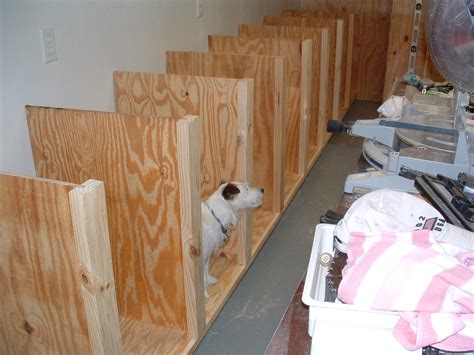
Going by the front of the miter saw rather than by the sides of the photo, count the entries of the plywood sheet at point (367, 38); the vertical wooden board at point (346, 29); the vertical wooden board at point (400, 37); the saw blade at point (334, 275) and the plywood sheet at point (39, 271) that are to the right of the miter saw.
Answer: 3

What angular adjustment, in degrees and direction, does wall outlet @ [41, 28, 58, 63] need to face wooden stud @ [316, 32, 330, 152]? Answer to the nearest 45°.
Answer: approximately 90° to its left

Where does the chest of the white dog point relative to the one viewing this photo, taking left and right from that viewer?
facing to the right of the viewer

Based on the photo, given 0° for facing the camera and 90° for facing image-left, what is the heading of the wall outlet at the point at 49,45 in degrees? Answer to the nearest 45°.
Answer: approximately 315°

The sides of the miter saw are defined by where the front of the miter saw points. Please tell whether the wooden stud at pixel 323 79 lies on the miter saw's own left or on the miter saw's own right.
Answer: on the miter saw's own right

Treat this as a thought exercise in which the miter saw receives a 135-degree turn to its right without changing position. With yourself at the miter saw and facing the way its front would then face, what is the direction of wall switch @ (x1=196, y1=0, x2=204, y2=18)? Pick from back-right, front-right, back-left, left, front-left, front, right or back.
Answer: left

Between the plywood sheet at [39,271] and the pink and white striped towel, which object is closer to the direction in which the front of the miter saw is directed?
the plywood sheet

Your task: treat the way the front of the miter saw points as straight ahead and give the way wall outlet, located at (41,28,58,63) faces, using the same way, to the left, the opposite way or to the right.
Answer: the opposite way

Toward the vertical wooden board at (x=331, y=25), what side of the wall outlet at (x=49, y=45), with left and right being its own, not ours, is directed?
left

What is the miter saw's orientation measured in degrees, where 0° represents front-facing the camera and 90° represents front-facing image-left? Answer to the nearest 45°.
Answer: approximately 90°

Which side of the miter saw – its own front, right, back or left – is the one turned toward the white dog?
front

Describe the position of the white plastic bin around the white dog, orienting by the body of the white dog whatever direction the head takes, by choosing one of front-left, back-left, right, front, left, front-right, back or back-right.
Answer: right
